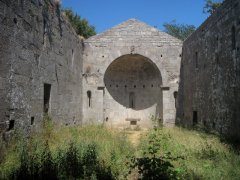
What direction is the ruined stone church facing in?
toward the camera
